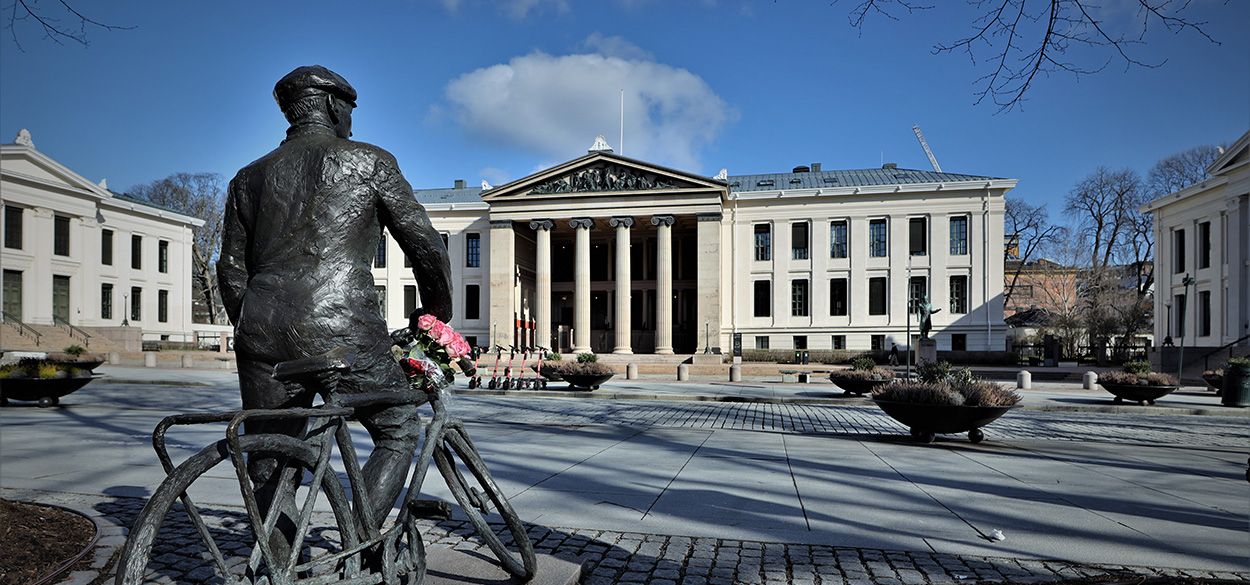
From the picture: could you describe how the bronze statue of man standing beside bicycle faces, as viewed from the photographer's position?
facing away from the viewer and to the right of the viewer

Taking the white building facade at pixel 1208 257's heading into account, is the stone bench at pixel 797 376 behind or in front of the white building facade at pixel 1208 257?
in front

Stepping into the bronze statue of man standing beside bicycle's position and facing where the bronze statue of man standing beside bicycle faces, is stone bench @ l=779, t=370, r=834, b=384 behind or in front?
in front

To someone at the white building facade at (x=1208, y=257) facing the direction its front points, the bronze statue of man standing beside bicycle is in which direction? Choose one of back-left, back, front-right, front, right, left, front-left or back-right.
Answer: front-left

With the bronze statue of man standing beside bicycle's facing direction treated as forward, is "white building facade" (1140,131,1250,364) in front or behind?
in front

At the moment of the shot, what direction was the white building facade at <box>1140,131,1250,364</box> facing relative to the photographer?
facing the viewer and to the left of the viewer
